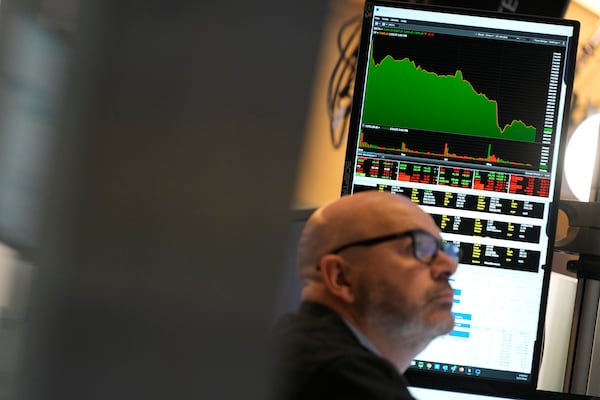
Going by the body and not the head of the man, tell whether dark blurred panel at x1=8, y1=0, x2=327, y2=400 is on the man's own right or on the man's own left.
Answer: on the man's own right

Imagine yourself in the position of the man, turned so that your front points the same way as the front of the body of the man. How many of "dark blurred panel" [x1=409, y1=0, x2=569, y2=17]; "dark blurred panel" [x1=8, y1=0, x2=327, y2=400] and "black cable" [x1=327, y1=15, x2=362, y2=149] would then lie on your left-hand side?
2

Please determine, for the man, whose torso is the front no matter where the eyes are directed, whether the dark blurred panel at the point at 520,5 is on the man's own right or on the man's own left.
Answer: on the man's own left

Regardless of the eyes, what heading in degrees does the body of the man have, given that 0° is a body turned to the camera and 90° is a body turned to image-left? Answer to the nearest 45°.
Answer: approximately 270°

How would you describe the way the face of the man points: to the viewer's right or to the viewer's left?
to the viewer's right

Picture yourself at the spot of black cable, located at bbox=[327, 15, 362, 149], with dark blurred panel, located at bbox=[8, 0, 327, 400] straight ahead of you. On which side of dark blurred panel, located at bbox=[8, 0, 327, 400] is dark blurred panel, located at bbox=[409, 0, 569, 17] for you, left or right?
left

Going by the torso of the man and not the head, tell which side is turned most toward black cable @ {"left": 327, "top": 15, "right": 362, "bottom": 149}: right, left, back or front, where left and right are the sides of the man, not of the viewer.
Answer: left
